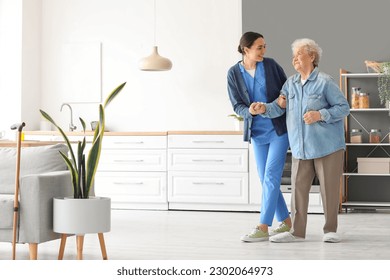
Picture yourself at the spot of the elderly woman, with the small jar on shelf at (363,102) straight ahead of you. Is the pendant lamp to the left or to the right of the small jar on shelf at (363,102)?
left

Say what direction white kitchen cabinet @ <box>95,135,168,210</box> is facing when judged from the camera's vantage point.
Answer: facing the viewer

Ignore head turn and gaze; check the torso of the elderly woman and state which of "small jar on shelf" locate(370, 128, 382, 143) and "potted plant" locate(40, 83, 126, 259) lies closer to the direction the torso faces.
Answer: the potted plant

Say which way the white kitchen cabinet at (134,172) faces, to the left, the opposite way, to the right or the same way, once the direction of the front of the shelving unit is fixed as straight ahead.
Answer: the same way

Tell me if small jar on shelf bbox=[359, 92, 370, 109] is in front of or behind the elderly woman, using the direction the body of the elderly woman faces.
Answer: behind

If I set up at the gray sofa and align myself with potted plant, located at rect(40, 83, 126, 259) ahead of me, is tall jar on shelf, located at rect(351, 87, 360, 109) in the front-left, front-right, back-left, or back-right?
front-left

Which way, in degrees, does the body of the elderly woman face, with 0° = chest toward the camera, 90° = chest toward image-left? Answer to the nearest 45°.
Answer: approximately 45°

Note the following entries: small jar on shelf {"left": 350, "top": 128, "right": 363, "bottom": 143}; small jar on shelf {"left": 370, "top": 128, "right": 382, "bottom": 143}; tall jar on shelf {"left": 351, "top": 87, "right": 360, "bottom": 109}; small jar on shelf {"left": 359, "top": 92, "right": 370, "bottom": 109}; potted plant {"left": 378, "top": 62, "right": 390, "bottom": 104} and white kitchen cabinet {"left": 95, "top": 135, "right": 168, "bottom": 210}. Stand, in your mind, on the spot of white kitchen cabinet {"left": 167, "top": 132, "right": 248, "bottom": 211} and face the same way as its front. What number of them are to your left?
5

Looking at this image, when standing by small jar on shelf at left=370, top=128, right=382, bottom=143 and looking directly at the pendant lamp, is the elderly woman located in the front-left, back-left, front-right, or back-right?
front-left

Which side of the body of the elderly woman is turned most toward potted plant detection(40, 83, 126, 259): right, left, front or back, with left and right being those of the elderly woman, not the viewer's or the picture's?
front

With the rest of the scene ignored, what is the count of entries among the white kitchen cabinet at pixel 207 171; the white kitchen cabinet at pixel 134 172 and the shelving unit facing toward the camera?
3

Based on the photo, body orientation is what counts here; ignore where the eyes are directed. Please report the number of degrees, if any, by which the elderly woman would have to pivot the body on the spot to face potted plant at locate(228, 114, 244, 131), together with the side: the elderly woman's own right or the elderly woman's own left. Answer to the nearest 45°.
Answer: approximately 135° to the elderly woman's own right

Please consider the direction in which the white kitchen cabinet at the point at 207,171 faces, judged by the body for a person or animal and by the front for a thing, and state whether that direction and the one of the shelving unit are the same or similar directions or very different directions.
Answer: same or similar directions

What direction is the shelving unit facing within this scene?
toward the camera

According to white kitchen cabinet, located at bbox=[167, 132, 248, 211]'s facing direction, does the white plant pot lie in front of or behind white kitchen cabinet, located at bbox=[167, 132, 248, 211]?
in front

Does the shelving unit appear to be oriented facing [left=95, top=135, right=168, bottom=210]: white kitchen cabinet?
no
